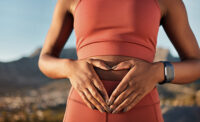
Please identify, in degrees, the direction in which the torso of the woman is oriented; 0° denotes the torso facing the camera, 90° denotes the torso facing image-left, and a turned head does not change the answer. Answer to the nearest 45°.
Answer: approximately 0°
